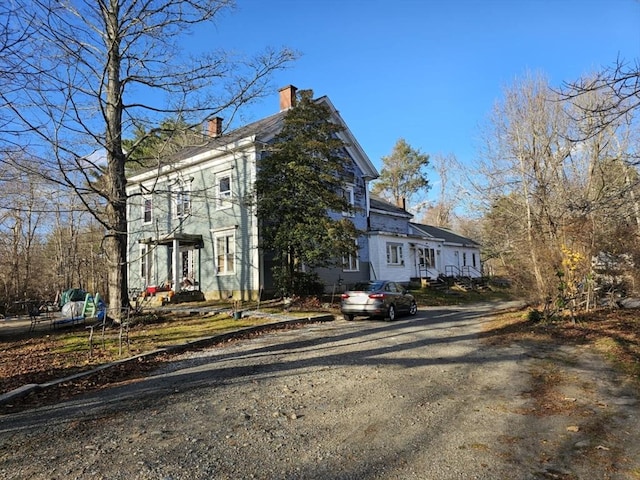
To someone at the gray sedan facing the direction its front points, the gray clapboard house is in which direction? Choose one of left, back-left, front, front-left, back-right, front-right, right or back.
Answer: left

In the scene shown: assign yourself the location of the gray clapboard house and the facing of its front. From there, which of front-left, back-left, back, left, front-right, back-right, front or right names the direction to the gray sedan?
left

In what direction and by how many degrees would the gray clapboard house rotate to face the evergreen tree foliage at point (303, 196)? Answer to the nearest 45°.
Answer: approximately 90° to its left

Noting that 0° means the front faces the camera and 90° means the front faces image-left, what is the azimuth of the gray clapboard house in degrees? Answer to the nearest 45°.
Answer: approximately 45°

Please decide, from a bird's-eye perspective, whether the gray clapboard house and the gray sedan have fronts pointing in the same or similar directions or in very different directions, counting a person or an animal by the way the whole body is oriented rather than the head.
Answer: very different directions

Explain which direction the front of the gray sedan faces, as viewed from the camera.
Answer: facing away from the viewer and to the right of the viewer
